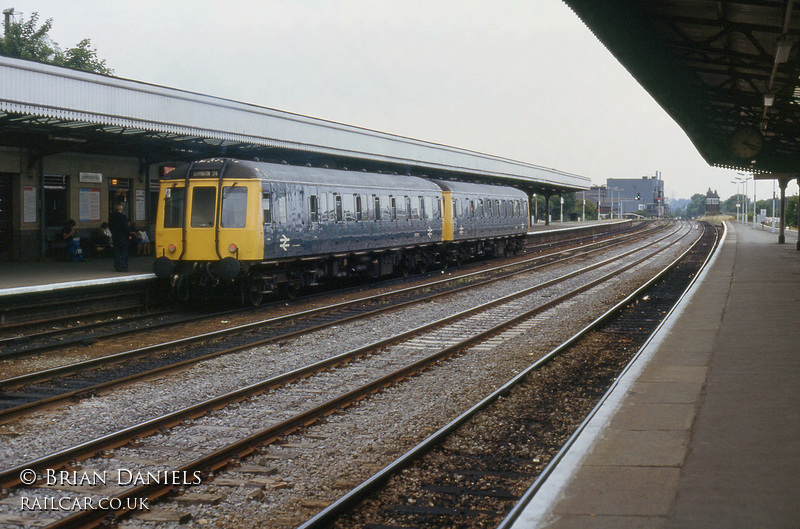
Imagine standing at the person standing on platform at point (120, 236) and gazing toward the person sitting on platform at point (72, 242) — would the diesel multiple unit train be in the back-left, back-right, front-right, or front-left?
back-right

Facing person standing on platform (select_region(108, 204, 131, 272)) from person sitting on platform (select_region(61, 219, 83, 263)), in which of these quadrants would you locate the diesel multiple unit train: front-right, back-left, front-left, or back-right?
front-left

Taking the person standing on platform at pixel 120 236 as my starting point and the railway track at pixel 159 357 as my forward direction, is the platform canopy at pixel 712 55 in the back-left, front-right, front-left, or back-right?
front-left

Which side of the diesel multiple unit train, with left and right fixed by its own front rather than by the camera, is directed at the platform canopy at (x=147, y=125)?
right

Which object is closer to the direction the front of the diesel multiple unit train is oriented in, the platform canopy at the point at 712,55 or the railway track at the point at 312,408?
the railway track

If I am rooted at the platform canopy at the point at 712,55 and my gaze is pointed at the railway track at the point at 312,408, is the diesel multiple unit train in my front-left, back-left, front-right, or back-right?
front-right

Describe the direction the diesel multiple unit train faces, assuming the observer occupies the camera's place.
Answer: facing the viewer and to the left of the viewer

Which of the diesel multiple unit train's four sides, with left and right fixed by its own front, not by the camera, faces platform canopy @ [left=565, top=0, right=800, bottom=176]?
left
